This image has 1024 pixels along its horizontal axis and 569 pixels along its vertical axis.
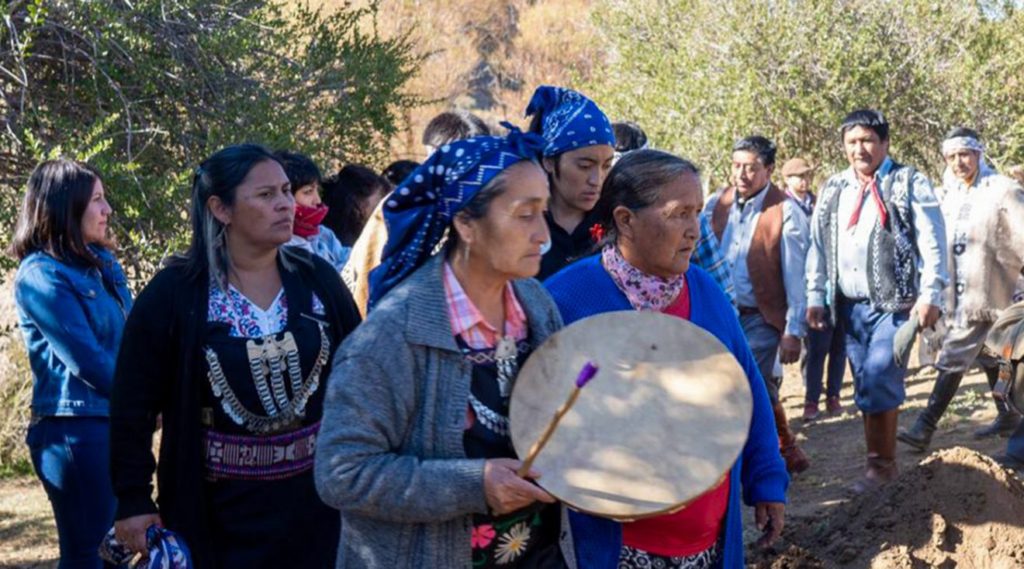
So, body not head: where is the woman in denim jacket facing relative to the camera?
to the viewer's right

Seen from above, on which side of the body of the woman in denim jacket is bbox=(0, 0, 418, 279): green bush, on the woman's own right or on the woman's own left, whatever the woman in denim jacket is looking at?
on the woman's own left

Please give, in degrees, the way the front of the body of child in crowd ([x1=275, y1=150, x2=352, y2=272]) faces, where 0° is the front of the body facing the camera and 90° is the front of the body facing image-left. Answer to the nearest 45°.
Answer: approximately 315°

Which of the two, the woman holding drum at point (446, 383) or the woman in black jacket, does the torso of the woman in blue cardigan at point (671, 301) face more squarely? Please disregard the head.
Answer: the woman holding drum

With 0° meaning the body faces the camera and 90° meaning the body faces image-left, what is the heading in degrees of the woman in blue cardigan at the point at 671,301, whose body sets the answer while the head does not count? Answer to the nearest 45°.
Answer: approximately 315°

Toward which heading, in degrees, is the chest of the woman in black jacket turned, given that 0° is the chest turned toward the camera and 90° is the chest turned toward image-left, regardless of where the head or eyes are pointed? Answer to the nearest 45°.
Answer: approximately 315°

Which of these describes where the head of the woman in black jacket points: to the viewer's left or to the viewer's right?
to the viewer's right

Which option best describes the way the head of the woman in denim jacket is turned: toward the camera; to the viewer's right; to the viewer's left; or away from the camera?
to the viewer's right

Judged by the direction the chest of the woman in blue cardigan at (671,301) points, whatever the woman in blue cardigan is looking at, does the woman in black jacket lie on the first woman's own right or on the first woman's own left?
on the first woman's own right
